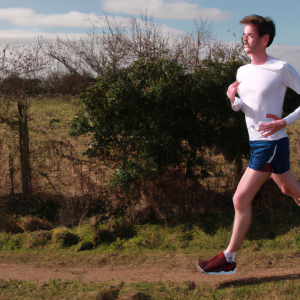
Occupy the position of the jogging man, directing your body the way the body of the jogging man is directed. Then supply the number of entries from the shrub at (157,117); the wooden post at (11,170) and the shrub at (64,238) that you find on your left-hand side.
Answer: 0

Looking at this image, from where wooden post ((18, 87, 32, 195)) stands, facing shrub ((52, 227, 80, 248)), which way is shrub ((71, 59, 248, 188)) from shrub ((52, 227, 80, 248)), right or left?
left

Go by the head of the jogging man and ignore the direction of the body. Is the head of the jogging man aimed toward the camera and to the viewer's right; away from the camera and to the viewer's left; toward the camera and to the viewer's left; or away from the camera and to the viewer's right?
toward the camera and to the viewer's left

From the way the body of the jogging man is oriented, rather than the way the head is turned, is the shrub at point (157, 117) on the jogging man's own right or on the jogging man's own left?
on the jogging man's own right

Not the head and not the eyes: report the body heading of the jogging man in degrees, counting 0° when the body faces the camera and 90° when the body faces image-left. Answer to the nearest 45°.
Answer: approximately 45°

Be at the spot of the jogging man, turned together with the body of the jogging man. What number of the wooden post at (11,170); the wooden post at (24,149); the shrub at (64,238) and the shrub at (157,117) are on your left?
0

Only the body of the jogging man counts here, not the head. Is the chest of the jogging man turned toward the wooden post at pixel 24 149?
no

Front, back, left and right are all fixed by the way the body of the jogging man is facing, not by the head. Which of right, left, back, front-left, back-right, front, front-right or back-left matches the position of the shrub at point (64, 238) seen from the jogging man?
right

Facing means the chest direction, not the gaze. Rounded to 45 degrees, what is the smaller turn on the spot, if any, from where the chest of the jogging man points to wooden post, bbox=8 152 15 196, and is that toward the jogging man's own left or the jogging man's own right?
approximately 90° to the jogging man's own right
